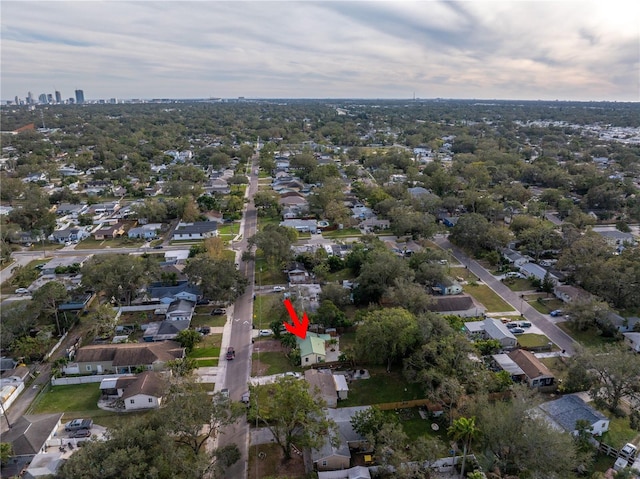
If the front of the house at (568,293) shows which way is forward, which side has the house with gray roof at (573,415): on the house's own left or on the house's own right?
on the house's own left

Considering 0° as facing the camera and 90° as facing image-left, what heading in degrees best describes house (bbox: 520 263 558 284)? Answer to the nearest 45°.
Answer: approximately 45°

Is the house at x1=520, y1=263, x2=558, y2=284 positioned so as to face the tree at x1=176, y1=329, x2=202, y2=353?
yes

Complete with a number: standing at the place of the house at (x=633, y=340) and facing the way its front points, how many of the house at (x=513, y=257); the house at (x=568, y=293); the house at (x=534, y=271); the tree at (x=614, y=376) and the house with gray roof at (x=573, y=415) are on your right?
3

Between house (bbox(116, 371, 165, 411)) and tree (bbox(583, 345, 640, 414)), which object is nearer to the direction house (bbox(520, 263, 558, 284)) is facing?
the house

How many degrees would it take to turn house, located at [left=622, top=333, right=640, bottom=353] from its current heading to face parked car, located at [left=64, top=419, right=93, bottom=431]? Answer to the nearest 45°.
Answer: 0° — it already faces it

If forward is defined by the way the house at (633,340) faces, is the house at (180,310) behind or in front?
in front

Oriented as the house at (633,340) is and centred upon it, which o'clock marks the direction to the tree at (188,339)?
The tree is roughly at 12 o'clock from the house.

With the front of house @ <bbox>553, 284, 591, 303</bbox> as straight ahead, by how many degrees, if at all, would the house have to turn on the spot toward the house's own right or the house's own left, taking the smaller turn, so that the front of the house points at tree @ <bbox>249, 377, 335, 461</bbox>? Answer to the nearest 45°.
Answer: approximately 45° to the house's own left

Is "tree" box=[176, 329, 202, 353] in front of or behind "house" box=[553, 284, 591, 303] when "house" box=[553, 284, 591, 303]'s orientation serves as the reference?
in front

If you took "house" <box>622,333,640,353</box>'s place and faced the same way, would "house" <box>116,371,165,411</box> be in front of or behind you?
in front
